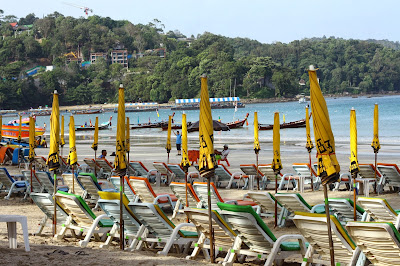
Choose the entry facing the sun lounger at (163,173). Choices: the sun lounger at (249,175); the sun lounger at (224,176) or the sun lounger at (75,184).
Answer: the sun lounger at (75,184)

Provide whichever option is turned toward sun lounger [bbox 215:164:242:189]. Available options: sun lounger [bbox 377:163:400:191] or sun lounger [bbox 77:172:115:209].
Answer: sun lounger [bbox 77:172:115:209]

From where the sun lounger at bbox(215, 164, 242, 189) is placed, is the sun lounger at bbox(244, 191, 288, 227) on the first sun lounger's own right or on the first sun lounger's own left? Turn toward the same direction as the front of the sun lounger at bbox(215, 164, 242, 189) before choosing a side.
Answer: on the first sun lounger's own right

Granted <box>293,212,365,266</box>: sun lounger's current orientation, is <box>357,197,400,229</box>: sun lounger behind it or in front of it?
in front

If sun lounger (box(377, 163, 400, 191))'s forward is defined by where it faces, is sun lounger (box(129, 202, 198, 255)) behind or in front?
behind

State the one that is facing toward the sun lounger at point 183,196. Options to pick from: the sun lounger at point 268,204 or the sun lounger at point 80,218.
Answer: the sun lounger at point 80,218
